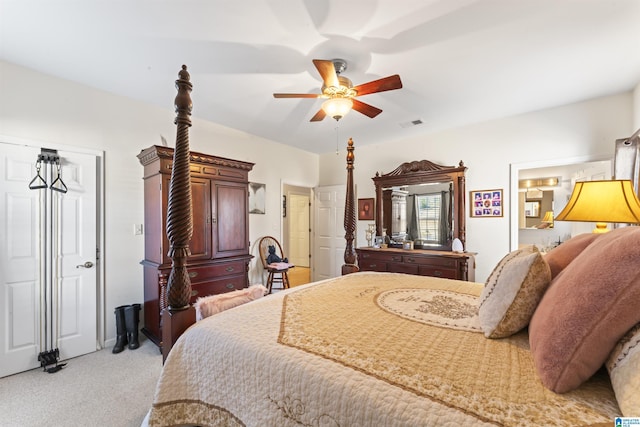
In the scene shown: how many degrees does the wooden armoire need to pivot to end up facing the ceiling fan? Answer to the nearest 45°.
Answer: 0° — it already faces it

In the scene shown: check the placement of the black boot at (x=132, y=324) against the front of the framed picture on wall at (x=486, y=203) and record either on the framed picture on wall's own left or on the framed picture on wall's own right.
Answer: on the framed picture on wall's own right

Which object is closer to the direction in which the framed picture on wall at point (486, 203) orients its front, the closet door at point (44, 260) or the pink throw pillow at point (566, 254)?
the pink throw pillow

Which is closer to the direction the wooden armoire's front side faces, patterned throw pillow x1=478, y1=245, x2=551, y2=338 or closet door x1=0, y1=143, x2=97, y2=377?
the patterned throw pillow

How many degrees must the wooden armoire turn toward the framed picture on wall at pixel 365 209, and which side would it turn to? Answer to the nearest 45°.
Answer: approximately 45° to its left

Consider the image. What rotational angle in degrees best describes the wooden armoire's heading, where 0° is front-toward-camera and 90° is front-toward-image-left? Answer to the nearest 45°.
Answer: approximately 315°

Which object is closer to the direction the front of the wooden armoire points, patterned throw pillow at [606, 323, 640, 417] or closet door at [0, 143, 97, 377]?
the patterned throw pillow

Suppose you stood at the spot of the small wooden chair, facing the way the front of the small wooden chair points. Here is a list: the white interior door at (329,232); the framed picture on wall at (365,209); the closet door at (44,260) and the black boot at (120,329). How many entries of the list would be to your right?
2

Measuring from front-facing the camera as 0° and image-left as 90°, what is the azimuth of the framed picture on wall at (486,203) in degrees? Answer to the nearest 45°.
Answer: approximately 0°
